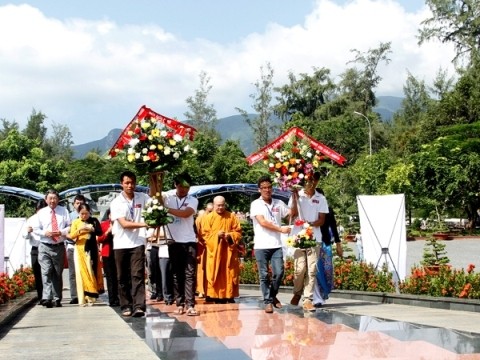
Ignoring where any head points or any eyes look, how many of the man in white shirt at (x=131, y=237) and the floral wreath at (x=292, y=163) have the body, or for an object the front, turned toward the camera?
2

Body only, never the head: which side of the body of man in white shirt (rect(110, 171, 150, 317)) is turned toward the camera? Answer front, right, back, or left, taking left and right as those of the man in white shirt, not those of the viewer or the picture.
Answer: front

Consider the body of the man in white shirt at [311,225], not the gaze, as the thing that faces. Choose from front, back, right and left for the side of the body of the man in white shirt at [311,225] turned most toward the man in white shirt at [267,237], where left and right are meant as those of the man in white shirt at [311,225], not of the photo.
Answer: right

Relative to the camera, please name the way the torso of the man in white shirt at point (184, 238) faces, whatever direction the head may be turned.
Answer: toward the camera

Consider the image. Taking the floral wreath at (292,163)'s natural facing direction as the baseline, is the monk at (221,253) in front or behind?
behind

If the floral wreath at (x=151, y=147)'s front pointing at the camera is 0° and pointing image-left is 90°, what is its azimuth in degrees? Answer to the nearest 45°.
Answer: approximately 0°

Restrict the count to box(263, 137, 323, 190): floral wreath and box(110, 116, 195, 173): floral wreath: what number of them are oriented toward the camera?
2

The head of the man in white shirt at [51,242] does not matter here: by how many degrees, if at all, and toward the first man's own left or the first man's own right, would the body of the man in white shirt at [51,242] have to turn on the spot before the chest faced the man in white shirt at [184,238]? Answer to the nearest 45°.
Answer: approximately 45° to the first man's own left

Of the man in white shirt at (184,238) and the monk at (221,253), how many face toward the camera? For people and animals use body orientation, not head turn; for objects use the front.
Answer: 2

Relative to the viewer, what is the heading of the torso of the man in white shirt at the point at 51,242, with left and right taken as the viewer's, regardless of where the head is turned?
facing the viewer
